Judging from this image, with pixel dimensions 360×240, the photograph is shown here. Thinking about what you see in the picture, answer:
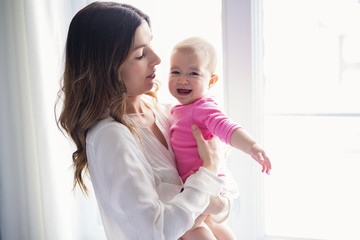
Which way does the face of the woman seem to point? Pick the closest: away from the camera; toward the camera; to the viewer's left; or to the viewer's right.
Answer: to the viewer's right

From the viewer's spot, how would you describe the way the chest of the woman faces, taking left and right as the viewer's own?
facing to the right of the viewer

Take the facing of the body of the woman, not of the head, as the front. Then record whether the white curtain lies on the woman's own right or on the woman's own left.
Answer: on the woman's own left

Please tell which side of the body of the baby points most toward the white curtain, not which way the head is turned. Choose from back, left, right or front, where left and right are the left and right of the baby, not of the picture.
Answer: right

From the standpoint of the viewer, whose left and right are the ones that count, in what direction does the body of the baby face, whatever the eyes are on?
facing the viewer and to the left of the viewer
